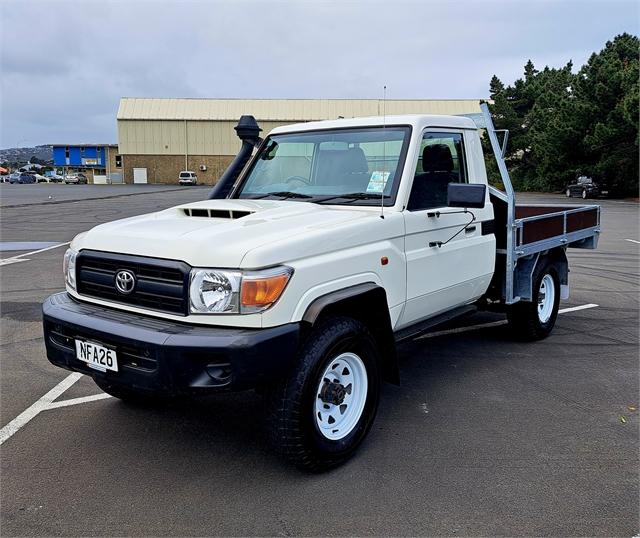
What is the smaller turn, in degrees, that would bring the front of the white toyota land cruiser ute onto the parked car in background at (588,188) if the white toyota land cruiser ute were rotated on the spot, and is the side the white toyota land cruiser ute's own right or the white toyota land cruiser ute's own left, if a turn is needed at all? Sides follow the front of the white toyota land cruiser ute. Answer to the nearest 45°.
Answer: approximately 180°

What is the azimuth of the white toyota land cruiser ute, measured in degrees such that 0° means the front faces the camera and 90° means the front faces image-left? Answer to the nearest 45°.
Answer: approximately 45°
